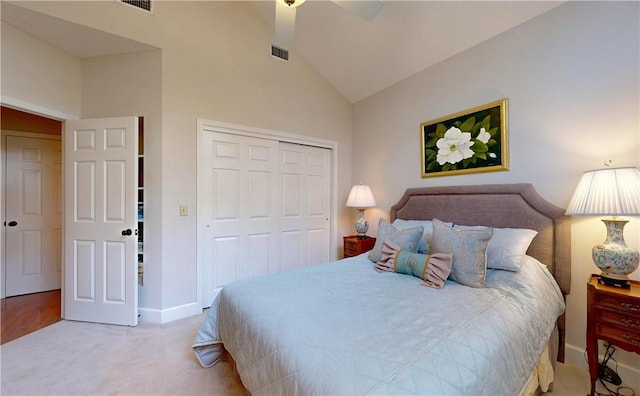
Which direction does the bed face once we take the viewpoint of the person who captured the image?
facing the viewer and to the left of the viewer

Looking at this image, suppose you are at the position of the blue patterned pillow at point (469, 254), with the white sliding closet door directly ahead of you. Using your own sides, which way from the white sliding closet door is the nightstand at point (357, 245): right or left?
right

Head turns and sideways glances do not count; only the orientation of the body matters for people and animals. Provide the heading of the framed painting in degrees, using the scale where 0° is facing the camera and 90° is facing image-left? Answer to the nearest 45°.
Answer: approximately 45°

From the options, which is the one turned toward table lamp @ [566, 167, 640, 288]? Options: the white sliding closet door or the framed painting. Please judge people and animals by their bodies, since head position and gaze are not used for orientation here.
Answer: the white sliding closet door

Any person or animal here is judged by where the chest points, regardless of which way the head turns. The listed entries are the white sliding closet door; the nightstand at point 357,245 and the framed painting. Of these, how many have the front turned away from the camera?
0

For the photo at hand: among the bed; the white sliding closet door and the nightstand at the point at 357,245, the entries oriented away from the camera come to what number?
0

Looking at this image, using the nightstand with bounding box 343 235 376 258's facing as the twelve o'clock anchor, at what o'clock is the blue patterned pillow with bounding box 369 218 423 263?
The blue patterned pillow is roughly at 10 o'clock from the nightstand.

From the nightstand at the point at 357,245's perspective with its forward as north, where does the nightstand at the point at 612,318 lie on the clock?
the nightstand at the point at 612,318 is roughly at 9 o'clock from the nightstand at the point at 357,245.

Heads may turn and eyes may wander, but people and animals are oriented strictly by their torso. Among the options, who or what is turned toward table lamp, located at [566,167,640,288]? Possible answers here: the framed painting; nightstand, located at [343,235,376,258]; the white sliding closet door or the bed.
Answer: the white sliding closet door

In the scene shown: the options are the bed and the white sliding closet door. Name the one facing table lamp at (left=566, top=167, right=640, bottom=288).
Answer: the white sliding closet door

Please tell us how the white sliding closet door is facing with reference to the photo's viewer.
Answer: facing the viewer and to the right of the viewer

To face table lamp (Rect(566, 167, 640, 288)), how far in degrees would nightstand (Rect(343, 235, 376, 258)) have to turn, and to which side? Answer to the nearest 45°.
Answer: approximately 90° to its left
